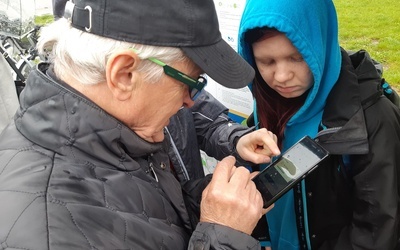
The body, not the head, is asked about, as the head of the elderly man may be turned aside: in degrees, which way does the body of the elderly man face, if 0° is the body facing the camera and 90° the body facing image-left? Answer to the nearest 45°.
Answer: approximately 270°

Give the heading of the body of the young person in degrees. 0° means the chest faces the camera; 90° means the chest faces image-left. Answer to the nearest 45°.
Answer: approximately 45°

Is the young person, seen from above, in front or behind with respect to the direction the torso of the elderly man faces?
in front

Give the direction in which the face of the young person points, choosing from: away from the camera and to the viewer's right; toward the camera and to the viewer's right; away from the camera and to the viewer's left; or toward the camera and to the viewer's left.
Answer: toward the camera and to the viewer's left

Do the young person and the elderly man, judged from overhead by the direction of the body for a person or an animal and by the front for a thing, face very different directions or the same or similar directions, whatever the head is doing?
very different directions

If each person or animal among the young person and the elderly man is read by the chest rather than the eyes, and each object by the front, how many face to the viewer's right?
1

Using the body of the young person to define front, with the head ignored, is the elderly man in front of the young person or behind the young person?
in front
